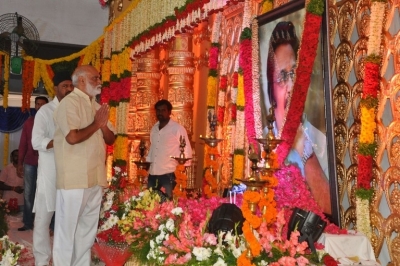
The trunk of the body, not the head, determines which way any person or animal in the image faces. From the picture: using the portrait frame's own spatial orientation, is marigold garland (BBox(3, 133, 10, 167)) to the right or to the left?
on its right

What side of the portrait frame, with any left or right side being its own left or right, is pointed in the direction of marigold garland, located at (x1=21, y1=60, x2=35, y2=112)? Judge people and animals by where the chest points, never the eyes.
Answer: right

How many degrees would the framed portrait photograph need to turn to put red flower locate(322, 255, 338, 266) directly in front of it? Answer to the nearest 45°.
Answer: approximately 45° to its left

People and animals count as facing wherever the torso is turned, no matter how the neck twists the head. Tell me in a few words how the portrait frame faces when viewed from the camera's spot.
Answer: facing the viewer and to the left of the viewer

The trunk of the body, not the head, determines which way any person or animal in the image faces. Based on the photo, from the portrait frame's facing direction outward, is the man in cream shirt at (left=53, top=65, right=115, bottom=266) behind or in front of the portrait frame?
in front

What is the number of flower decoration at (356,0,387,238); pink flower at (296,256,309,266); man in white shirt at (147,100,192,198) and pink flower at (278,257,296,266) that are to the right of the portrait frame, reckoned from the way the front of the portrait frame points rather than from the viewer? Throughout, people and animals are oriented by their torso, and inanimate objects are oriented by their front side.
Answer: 1

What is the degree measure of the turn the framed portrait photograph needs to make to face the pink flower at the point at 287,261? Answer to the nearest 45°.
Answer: approximately 45° to its left

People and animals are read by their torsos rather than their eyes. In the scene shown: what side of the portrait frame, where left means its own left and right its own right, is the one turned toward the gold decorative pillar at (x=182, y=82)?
right

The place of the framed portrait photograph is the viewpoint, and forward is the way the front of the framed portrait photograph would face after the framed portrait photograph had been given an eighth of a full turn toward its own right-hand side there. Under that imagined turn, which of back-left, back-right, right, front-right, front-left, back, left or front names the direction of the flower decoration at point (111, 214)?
front

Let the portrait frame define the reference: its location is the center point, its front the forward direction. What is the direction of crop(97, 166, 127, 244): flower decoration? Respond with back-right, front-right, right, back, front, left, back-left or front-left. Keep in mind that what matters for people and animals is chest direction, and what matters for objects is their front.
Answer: front-right

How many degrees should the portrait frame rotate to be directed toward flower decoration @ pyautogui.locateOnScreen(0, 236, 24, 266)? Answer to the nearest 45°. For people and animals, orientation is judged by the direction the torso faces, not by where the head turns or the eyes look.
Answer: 0° — it already faces it

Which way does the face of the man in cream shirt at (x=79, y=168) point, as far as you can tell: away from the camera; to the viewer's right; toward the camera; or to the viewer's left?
to the viewer's right

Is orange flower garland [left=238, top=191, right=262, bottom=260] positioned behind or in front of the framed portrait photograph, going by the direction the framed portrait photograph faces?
in front

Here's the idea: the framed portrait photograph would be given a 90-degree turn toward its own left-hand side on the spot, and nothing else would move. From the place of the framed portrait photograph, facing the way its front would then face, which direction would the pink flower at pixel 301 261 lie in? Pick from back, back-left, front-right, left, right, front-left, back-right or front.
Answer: front-right

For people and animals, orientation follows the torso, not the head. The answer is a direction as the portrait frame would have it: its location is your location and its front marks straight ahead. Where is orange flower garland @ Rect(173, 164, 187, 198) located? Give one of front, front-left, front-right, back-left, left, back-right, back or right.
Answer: right
